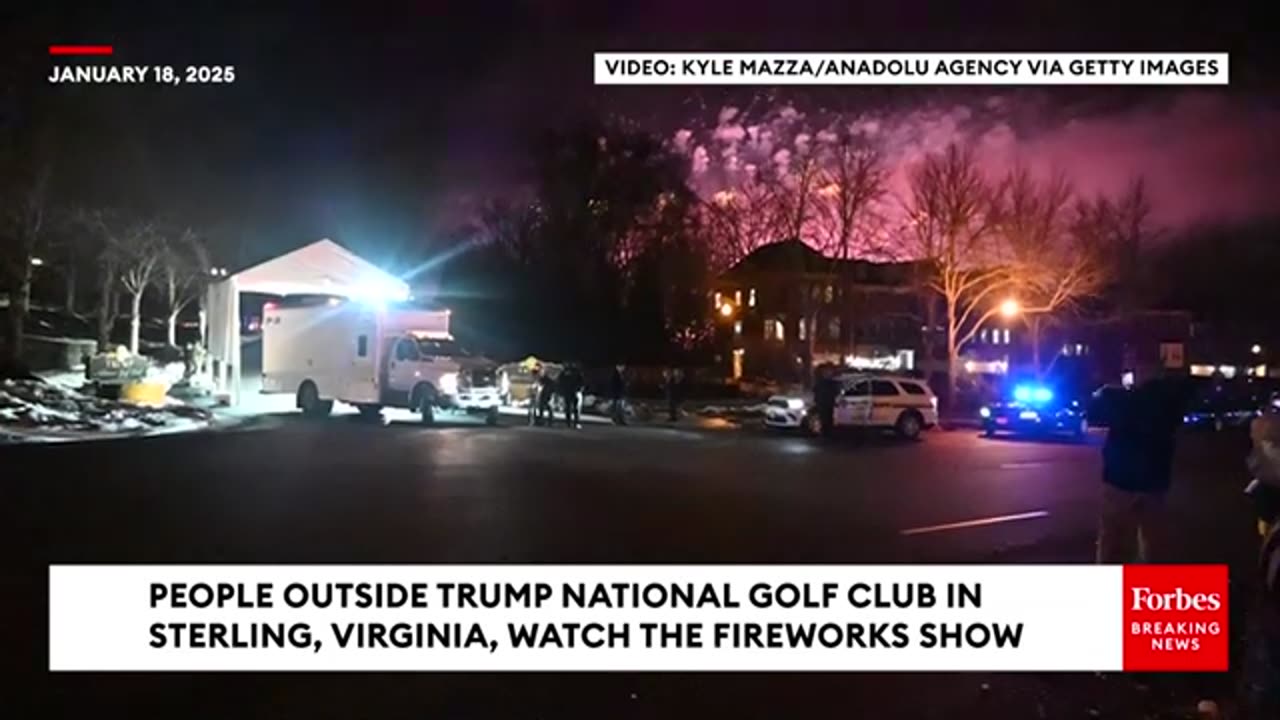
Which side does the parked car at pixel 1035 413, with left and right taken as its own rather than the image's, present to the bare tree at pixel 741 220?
right

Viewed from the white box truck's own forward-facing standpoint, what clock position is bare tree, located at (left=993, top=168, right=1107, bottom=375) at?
The bare tree is roughly at 10 o'clock from the white box truck.

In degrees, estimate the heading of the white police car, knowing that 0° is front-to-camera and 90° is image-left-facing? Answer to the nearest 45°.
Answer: approximately 45°

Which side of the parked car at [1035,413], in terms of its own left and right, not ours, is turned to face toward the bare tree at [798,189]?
right
